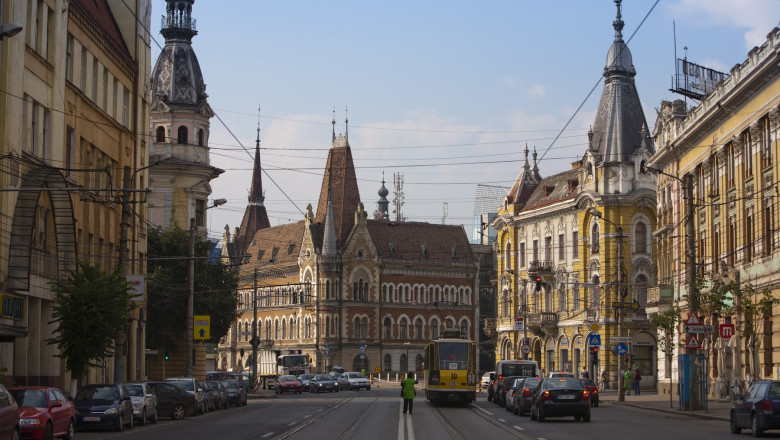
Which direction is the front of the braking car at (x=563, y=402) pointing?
away from the camera

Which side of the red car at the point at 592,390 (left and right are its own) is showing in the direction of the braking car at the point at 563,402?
back

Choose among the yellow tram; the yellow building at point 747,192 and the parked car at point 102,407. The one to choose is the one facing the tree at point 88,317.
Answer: the yellow building

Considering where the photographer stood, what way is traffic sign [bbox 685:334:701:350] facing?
facing the viewer

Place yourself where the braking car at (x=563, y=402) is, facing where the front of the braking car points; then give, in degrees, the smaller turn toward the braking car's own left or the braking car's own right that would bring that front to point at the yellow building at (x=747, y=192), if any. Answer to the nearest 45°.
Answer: approximately 45° to the braking car's own right

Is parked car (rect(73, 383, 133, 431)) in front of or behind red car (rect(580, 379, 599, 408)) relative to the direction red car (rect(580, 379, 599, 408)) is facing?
behind

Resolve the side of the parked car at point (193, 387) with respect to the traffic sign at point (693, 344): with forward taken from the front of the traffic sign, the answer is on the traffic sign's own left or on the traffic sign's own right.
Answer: on the traffic sign's own right

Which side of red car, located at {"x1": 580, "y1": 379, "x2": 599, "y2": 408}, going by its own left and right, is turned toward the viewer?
back

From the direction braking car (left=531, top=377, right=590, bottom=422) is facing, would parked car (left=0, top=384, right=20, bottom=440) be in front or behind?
behind

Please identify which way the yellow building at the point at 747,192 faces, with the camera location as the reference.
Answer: facing the viewer and to the left of the viewer

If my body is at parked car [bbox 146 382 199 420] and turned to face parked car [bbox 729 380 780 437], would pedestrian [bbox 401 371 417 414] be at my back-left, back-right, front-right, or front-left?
front-left

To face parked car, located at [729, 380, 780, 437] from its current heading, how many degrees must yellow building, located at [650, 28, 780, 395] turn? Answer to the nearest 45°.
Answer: approximately 45° to its left

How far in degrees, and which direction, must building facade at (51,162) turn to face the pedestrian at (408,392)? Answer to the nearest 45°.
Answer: approximately 45° to its left

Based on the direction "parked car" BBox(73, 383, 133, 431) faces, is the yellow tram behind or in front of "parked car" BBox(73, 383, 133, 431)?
behind
